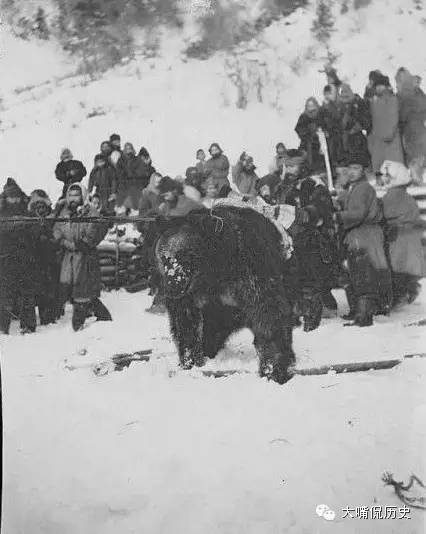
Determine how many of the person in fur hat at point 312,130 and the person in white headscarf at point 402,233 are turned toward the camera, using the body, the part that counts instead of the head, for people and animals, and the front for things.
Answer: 1

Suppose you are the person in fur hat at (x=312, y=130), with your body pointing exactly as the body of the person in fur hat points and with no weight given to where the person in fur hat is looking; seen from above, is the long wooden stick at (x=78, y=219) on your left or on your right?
on your right

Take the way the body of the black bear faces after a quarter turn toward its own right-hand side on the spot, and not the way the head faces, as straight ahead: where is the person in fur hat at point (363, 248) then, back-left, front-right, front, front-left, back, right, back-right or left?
back-right

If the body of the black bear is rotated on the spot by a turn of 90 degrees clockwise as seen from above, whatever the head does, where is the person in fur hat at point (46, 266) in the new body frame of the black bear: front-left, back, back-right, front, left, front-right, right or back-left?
front-left

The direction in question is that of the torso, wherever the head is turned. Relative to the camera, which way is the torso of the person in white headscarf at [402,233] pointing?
to the viewer's left

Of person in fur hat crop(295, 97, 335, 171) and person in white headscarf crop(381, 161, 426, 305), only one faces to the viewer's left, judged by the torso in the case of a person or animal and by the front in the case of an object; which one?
person in white headscarf crop(381, 161, 426, 305)

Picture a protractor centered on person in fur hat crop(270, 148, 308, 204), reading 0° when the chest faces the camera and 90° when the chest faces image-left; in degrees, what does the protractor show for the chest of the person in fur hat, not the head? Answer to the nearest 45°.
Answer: approximately 45°
